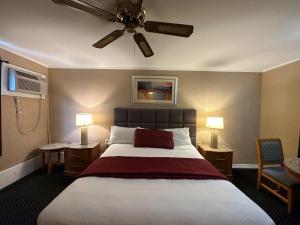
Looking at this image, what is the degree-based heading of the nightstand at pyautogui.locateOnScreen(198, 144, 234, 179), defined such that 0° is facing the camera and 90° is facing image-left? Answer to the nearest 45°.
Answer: approximately 0°

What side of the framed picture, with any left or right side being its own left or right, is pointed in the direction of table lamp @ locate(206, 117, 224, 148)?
left

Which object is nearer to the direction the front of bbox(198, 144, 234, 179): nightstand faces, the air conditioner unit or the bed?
the bed

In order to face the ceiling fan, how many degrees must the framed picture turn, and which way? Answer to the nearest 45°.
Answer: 0° — it already faces it

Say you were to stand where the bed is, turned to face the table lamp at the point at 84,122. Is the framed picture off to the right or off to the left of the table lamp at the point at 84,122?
right

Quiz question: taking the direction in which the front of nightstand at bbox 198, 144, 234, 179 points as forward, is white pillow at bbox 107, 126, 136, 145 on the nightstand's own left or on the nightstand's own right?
on the nightstand's own right
